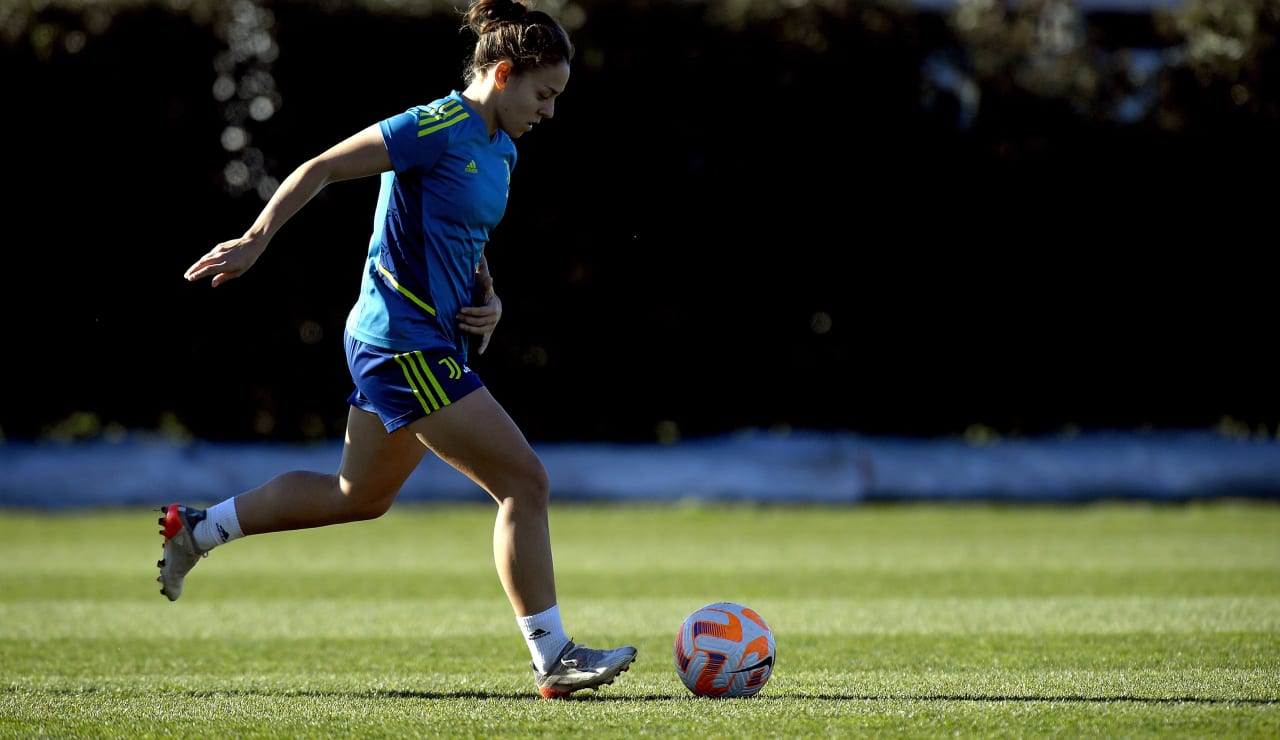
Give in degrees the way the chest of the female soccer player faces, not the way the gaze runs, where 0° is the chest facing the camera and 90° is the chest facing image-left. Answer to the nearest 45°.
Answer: approximately 270°

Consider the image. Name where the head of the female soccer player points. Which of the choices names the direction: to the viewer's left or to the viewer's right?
to the viewer's right
